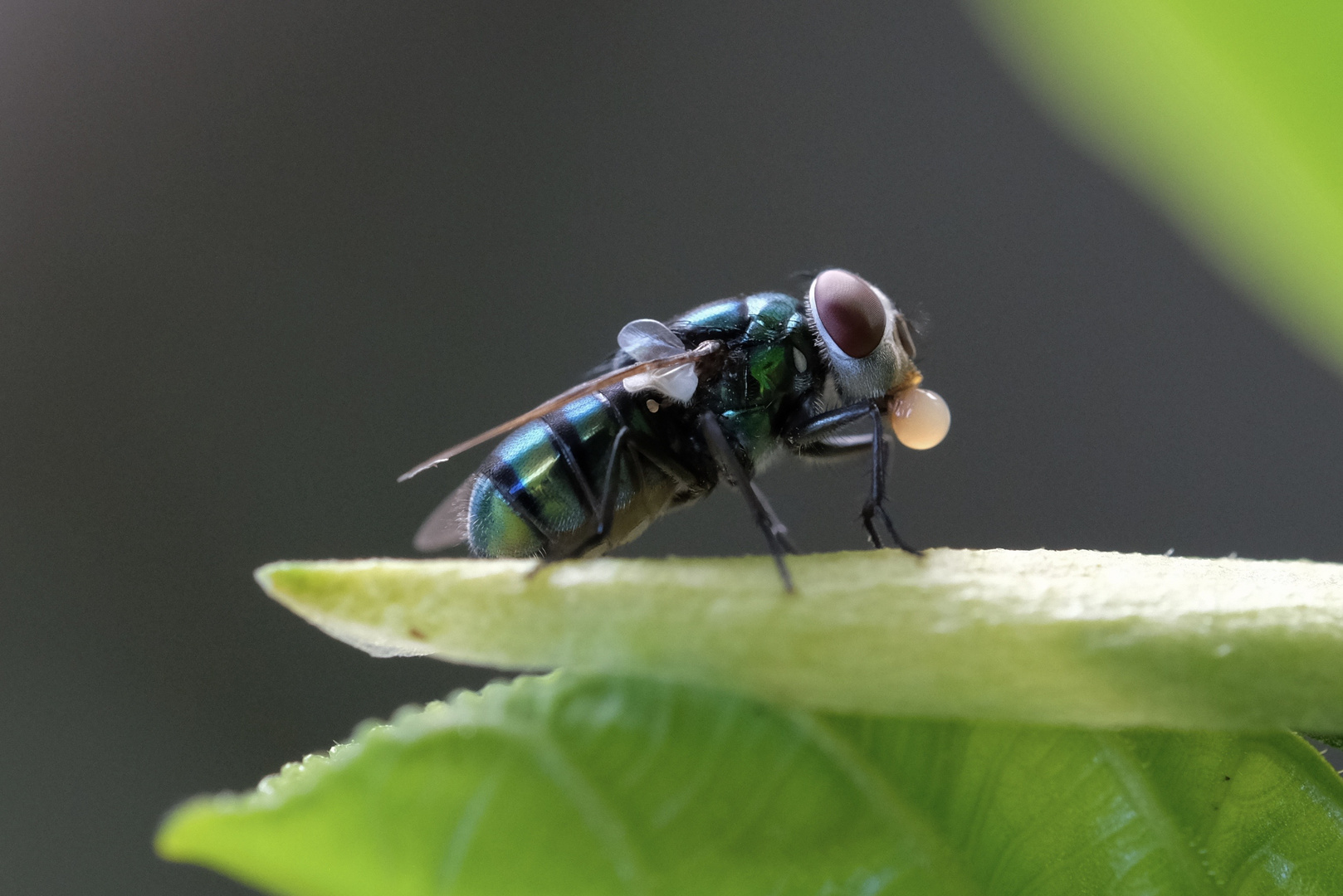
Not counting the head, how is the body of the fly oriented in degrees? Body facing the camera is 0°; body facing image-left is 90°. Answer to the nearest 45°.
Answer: approximately 270°

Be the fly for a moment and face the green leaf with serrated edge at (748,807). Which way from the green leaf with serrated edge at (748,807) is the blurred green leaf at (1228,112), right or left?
left

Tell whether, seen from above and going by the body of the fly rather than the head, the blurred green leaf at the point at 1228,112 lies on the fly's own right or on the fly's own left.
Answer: on the fly's own right

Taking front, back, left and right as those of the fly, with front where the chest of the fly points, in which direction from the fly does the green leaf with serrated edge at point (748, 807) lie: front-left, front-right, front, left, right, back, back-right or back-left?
right
